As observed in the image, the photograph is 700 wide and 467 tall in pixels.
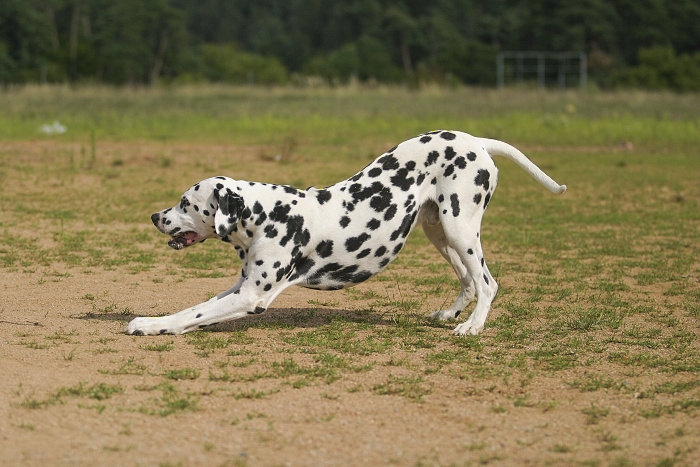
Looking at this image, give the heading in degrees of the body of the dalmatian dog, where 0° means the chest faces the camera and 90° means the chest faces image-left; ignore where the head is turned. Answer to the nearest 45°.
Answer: approximately 90°
